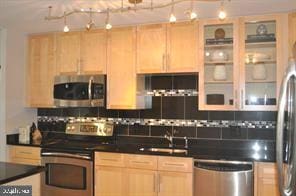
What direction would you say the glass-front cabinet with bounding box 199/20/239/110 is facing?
toward the camera

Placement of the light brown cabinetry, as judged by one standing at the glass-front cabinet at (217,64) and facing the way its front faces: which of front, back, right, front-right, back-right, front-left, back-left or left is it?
right

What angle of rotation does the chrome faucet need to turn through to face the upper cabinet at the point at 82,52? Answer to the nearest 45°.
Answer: approximately 45° to its right

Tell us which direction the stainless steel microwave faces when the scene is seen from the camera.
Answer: facing the viewer

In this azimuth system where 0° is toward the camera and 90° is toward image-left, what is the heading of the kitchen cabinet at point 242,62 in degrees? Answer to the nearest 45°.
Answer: approximately 0°

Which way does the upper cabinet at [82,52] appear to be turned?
toward the camera

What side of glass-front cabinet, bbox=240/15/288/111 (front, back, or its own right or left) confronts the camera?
front
